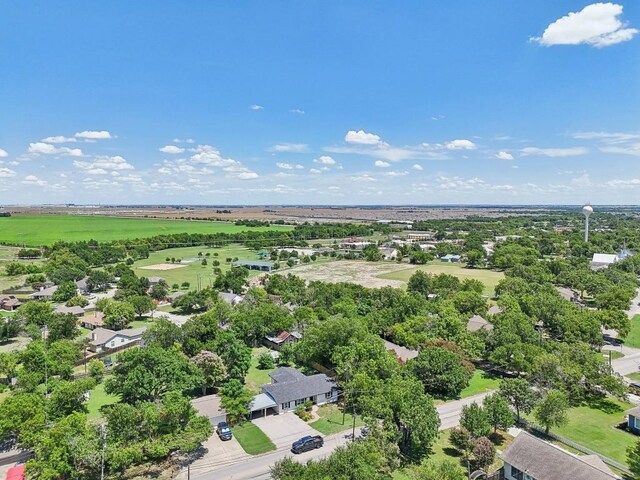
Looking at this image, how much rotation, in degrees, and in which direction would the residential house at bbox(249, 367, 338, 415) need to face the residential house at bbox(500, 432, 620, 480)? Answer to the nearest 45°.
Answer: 0° — it already faces it

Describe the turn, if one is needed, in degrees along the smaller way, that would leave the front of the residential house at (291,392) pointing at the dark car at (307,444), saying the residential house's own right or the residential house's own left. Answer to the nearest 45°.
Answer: approximately 45° to the residential house's own right

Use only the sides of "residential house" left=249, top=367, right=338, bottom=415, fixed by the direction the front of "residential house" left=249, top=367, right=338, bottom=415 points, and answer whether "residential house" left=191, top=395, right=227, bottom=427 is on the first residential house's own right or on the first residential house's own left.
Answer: on the first residential house's own right

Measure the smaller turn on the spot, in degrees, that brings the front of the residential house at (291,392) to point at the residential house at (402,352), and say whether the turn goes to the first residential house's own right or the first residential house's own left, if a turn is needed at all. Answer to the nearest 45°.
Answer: approximately 90° to the first residential house's own left

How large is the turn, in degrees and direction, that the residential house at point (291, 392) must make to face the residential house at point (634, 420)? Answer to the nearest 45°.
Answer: approximately 45° to its left

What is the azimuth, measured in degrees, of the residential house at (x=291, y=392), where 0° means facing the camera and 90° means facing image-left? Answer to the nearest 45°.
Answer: approximately 315°

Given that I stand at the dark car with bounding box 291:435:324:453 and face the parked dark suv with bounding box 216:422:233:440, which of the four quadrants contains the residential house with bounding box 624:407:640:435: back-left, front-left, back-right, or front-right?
back-right
